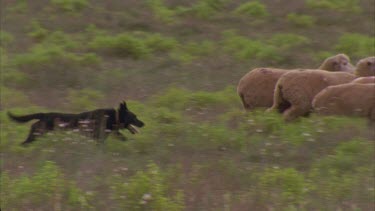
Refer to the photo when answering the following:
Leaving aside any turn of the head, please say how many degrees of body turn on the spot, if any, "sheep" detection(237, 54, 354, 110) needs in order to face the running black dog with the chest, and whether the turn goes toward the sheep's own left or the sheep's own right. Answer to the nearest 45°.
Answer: approximately 135° to the sheep's own right

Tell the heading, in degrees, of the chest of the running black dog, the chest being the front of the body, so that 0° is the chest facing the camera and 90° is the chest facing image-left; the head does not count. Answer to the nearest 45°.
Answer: approximately 270°

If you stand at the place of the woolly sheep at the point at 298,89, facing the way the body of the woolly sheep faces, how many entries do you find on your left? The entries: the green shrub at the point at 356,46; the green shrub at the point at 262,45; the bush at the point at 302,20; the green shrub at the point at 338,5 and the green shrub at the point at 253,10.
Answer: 5

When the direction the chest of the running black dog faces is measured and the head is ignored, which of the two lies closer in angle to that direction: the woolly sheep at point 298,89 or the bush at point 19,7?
the woolly sheep

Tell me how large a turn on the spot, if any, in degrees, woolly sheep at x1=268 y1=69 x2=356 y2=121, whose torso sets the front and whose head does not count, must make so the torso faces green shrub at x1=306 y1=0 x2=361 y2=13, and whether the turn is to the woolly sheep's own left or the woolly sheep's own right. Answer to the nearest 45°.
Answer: approximately 90° to the woolly sheep's own left

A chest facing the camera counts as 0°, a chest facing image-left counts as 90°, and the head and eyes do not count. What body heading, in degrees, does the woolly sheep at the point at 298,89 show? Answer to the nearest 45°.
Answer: approximately 270°

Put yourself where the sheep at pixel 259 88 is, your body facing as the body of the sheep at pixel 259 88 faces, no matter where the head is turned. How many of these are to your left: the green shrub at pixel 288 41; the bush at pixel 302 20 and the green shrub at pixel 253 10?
3

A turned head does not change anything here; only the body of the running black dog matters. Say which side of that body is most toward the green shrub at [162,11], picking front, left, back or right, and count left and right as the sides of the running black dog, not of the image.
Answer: left

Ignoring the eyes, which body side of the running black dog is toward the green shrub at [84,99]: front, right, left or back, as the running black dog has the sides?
left

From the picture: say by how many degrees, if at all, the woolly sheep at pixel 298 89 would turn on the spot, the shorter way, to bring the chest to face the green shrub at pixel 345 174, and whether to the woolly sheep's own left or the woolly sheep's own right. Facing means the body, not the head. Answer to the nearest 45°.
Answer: approximately 90° to the woolly sheep's own right

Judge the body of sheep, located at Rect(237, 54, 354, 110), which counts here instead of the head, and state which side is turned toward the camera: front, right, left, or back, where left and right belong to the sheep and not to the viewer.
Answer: right

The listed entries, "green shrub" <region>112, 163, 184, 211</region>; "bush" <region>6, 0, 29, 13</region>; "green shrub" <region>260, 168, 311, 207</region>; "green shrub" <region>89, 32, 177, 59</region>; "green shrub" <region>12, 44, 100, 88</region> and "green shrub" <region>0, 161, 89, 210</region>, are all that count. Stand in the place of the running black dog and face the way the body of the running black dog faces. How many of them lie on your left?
3

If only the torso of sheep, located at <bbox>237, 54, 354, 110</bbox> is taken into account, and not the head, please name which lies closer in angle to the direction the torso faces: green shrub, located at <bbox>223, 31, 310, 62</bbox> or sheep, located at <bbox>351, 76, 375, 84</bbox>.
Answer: the sheep
